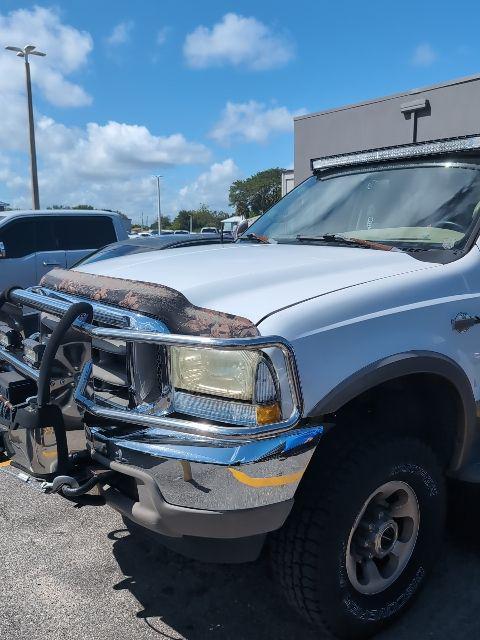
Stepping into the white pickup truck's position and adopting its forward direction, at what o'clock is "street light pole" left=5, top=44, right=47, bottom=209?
The street light pole is roughly at 4 o'clock from the white pickup truck.

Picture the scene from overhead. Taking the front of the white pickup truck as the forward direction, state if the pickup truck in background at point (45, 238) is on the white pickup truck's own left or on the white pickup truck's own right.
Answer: on the white pickup truck's own right

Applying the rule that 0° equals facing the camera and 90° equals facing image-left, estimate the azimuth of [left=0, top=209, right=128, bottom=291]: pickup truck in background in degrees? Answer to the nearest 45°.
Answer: approximately 90°

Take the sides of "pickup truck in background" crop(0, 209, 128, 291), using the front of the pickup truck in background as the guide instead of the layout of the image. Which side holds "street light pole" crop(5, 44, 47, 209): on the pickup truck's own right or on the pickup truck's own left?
on the pickup truck's own right

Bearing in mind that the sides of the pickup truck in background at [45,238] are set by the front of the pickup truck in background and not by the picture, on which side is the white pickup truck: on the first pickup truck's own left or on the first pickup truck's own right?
on the first pickup truck's own left

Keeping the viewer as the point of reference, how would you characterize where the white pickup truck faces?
facing the viewer and to the left of the viewer

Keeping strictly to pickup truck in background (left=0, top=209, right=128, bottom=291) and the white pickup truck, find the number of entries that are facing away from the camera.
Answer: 0
